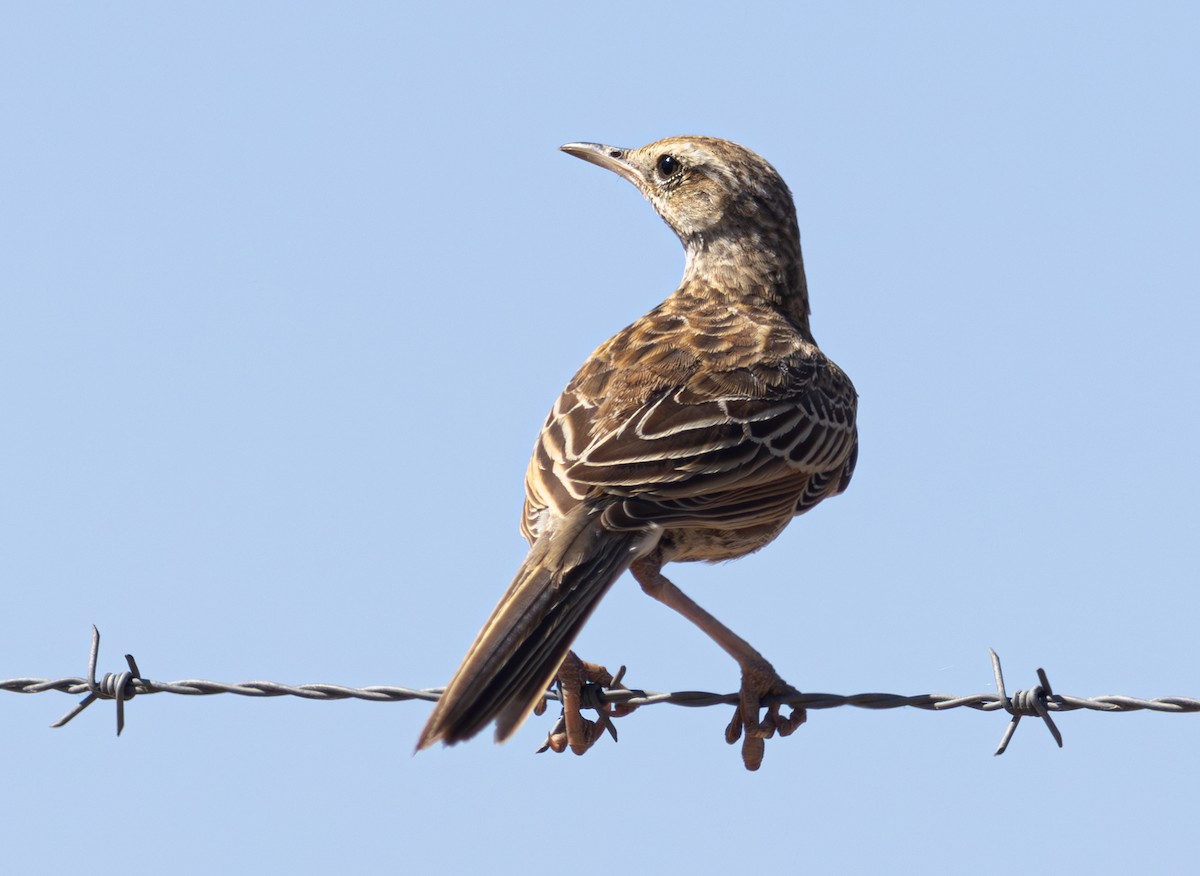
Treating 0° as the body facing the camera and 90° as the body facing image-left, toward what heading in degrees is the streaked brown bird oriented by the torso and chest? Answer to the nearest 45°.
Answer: approximately 225°
